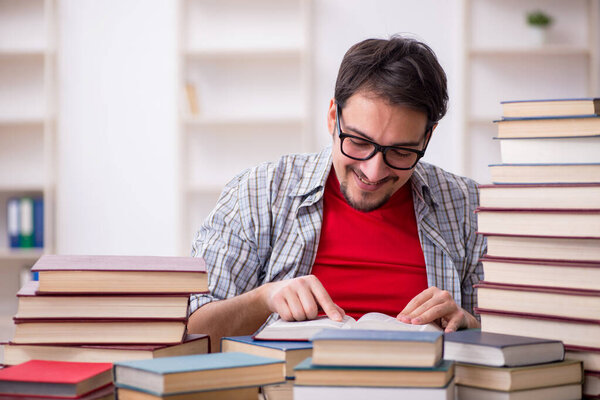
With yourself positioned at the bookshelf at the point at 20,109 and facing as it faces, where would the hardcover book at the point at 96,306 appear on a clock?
The hardcover book is roughly at 12 o'clock from the bookshelf.

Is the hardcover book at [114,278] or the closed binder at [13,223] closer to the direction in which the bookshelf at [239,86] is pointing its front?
the hardcover book

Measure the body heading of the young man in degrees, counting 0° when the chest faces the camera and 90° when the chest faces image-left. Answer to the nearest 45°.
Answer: approximately 0°

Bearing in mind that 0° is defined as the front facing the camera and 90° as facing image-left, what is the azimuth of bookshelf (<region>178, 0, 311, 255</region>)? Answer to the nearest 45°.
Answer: approximately 0°

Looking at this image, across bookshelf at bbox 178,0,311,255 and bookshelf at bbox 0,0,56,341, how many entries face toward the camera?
2
